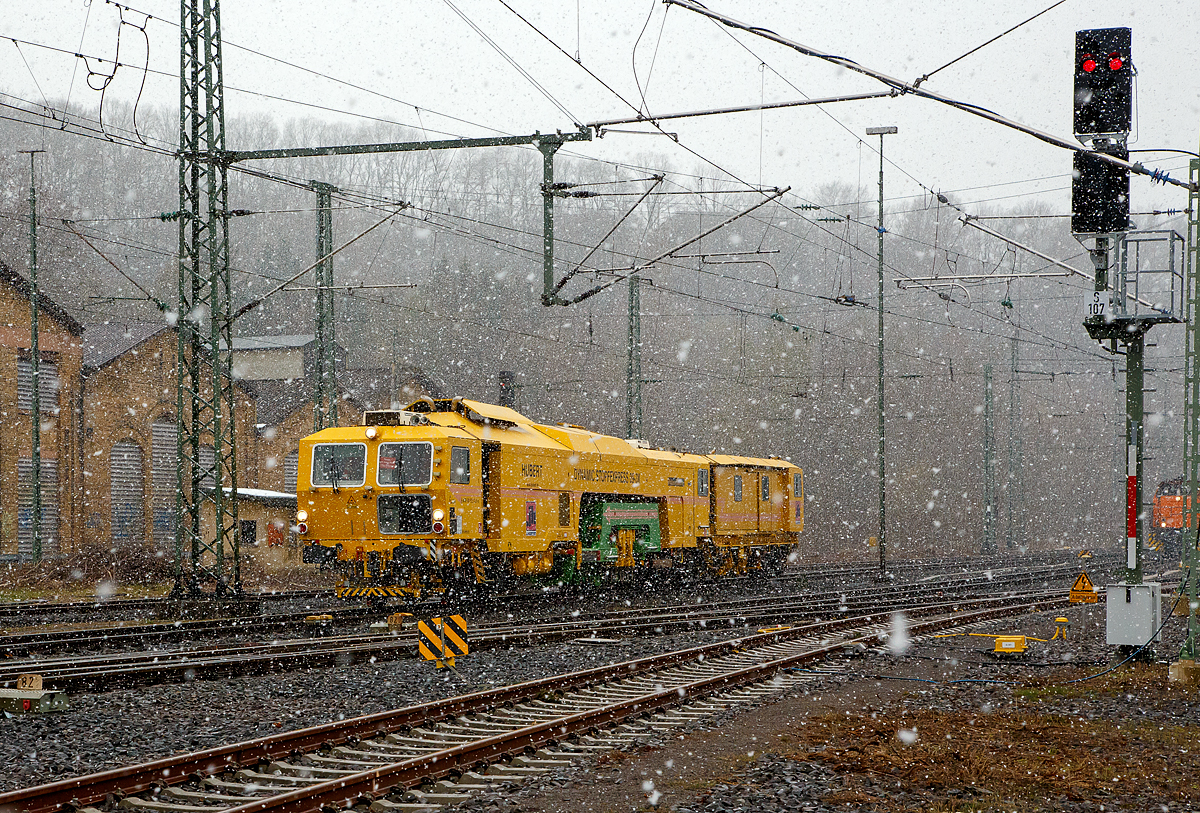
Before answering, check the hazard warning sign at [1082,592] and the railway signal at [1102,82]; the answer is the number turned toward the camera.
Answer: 2

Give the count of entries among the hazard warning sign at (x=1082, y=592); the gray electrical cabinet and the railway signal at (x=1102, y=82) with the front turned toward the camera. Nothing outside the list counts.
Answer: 3

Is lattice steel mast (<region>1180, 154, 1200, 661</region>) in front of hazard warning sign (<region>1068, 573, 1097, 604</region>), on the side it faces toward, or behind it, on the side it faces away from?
in front

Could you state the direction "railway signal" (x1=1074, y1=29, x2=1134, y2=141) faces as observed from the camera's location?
facing the viewer

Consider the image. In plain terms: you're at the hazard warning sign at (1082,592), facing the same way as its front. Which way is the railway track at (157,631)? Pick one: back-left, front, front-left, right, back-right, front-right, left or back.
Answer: front-right

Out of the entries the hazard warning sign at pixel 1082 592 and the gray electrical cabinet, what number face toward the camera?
2

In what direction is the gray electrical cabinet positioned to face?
toward the camera

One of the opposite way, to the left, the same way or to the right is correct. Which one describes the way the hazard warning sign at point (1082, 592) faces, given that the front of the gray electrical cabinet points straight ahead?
the same way

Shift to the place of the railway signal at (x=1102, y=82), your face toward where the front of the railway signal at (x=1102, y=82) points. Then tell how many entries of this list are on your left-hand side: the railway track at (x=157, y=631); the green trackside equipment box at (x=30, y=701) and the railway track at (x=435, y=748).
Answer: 0

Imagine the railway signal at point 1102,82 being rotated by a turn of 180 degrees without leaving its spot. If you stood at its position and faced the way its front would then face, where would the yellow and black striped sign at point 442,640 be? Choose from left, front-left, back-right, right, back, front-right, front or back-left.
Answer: left

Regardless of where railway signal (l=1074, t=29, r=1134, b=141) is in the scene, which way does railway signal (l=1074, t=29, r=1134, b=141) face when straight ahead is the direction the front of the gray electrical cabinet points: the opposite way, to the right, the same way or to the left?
the same way

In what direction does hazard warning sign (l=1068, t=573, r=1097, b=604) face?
toward the camera
